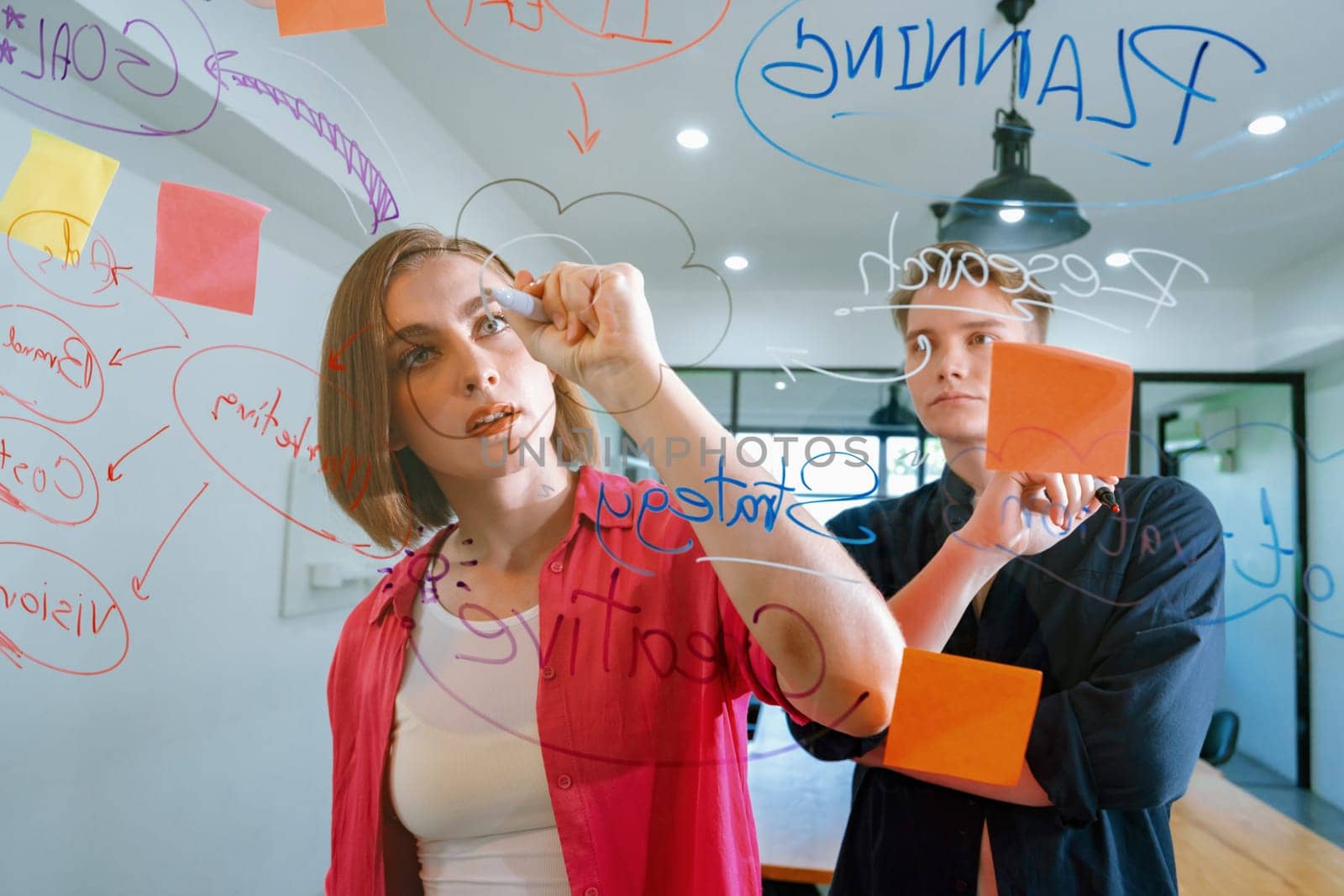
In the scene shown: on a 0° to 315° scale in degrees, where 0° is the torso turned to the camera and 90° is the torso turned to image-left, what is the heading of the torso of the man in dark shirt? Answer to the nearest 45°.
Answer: approximately 45°

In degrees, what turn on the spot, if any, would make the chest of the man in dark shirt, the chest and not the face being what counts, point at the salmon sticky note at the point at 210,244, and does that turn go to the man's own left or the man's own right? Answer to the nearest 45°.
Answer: approximately 45° to the man's own right
